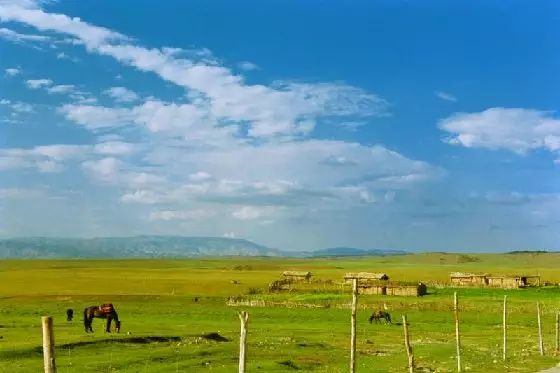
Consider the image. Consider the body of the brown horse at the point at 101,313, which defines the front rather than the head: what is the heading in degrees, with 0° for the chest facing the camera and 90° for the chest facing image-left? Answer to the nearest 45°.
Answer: approximately 270°

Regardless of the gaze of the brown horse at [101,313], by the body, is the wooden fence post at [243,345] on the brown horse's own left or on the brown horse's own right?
on the brown horse's own right

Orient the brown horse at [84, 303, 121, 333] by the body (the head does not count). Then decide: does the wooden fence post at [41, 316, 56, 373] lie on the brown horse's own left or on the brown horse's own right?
on the brown horse's own right

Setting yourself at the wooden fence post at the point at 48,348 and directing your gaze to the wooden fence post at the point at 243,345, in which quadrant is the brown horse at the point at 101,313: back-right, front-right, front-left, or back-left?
front-left
